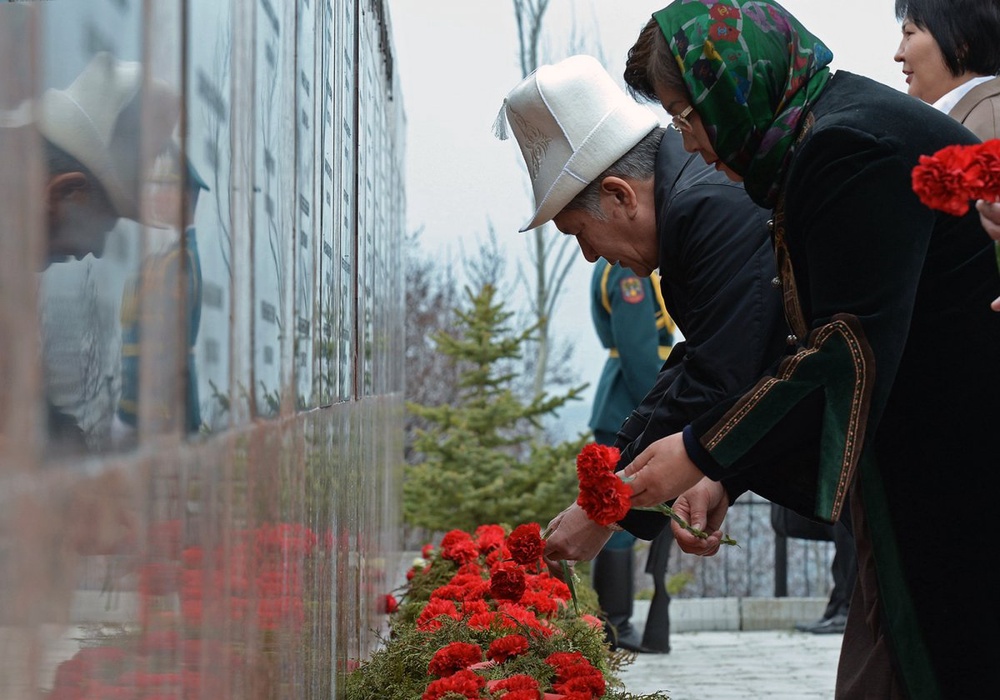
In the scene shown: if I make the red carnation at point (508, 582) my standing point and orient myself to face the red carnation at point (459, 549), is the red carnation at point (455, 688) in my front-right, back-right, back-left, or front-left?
back-left

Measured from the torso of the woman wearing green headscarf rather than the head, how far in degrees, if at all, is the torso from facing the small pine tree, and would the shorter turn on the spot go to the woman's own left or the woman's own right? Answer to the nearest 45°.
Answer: approximately 90° to the woman's own right

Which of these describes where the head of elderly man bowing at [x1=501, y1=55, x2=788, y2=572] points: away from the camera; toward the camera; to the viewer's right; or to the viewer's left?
to the viewer's left

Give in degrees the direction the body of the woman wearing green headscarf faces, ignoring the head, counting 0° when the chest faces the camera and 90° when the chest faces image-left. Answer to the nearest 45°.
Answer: approximately 90°

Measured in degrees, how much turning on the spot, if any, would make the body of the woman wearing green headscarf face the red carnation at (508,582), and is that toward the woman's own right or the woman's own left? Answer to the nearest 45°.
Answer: approximately 45° to the woman's own right

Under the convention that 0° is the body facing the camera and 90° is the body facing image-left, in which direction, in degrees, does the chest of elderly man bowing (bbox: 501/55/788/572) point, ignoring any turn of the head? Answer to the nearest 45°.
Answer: approximately 90°
